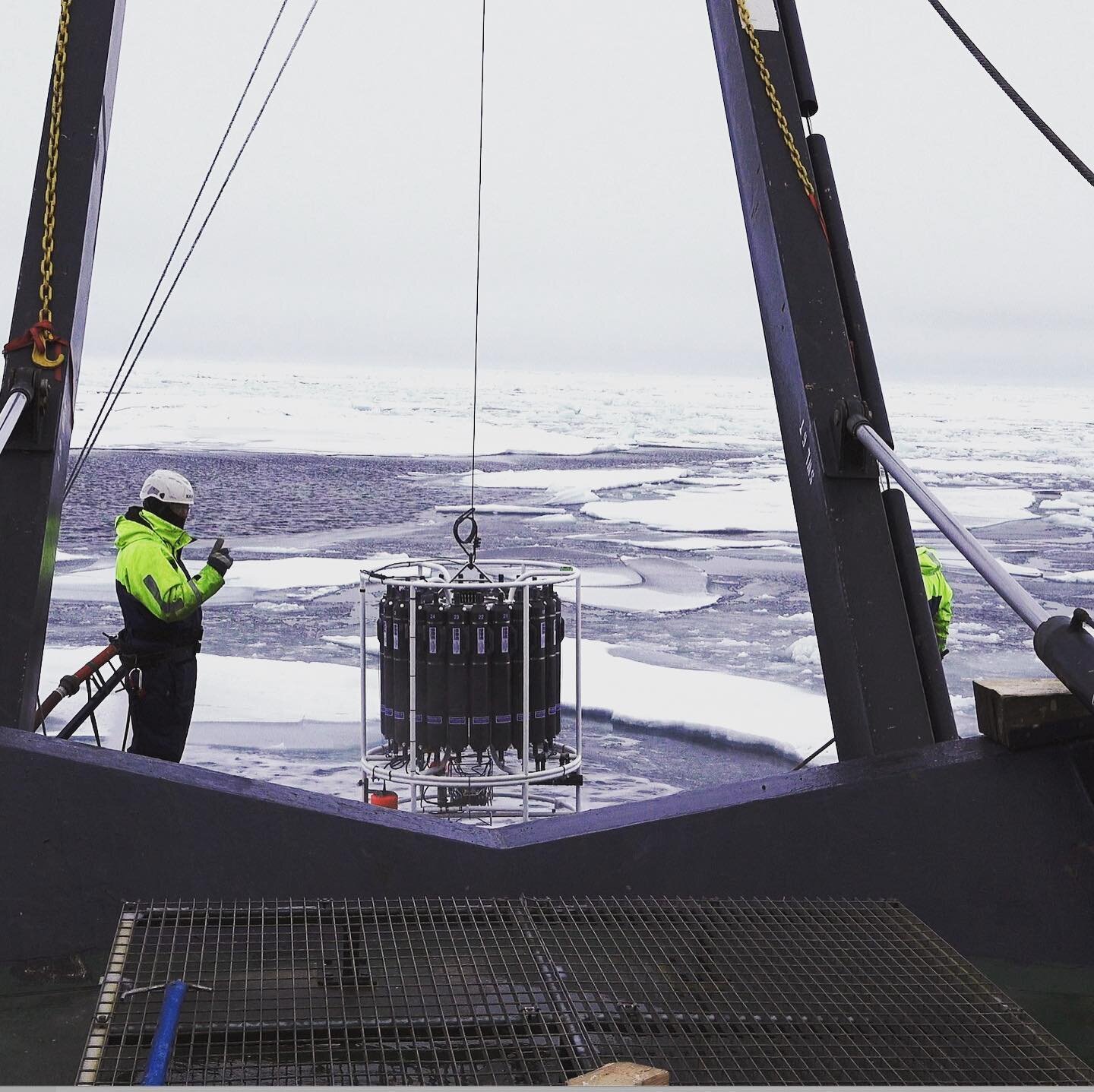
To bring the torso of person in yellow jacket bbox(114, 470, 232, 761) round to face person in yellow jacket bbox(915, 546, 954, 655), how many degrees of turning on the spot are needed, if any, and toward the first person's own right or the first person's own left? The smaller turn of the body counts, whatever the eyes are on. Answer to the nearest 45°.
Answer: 0° — they already face them

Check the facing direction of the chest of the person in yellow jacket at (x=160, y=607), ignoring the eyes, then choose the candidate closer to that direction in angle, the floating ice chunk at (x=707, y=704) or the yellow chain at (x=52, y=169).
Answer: the floating ice chunk

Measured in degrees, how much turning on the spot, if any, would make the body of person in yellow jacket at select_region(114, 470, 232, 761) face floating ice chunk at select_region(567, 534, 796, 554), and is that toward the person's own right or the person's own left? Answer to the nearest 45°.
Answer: approximately 45° to the person's own left

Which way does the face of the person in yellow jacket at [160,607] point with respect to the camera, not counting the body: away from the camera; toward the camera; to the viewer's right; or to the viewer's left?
to the viewer's right

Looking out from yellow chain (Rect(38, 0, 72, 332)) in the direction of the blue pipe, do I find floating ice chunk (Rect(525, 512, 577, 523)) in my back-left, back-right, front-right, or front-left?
back-left

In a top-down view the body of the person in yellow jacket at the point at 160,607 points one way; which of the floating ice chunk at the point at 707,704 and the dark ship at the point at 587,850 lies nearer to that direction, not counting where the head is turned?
the floating ice chunk

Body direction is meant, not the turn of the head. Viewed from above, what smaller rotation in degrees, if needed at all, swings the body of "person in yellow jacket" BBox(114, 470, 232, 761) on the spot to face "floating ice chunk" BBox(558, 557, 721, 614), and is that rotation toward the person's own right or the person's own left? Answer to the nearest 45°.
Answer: approximately 45° to the person's own left

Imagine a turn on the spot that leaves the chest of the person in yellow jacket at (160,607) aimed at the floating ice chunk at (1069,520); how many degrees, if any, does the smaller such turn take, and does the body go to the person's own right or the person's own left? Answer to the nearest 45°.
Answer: approximately 45° to the person's own left

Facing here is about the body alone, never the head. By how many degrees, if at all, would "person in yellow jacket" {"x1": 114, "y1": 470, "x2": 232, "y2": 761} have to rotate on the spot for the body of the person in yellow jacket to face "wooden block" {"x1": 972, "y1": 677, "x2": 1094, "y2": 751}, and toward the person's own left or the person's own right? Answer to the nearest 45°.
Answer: approximately 45° to the person's own right

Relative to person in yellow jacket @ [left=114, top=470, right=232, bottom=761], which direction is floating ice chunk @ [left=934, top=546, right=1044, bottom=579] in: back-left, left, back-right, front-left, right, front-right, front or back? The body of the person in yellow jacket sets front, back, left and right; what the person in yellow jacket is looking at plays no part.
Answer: front-left

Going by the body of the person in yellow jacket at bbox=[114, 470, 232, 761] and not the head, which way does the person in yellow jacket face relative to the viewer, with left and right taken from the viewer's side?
facing to the right of the viewer

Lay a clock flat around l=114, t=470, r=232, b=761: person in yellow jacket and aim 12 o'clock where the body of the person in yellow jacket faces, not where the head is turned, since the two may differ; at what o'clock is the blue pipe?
The blue pipe is roughly at 3 o'clock from the person in yellow jacket.

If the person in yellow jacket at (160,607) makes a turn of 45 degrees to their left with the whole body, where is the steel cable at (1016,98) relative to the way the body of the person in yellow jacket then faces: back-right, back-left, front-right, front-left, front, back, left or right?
right

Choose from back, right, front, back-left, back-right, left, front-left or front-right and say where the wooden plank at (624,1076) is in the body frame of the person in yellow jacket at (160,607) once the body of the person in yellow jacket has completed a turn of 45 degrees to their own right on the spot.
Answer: front-right
